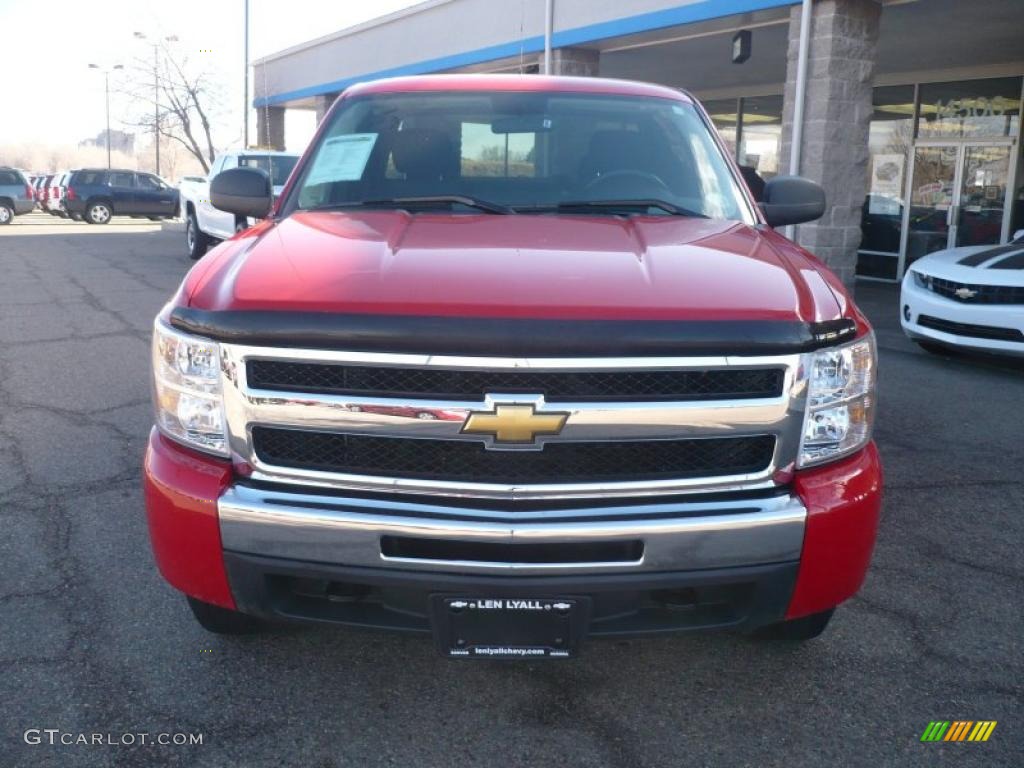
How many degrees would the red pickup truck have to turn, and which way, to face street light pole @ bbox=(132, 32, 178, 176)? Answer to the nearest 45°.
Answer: approximately 180°

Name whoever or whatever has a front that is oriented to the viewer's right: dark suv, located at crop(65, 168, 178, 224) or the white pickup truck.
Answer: the dark suv

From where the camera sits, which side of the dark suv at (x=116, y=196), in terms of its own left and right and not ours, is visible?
right

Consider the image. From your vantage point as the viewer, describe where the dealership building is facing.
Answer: facing the viewer and to the left of the viewer

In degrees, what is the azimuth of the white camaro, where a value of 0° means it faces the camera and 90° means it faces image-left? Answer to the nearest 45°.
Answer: approximately 45°

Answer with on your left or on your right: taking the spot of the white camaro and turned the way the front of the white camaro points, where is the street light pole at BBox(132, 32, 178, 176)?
on your right

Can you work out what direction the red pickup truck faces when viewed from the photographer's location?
facing the viewer

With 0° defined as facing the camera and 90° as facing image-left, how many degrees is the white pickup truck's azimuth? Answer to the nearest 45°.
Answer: approximately 45°

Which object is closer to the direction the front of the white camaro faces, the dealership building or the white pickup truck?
the white pickup truck

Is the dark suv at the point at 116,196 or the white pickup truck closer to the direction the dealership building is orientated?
the white pickup truck

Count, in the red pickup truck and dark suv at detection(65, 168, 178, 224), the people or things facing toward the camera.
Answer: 1
